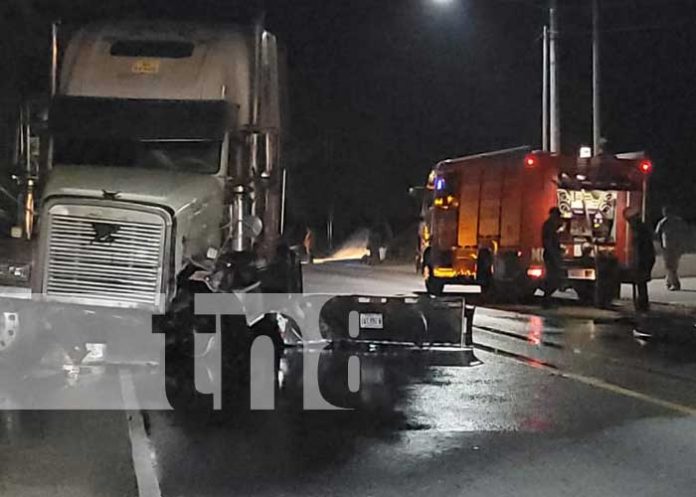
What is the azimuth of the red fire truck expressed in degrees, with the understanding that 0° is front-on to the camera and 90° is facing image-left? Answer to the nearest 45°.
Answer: approximately 135°

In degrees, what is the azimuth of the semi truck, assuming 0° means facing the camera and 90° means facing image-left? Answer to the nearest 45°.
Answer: approximately 0°

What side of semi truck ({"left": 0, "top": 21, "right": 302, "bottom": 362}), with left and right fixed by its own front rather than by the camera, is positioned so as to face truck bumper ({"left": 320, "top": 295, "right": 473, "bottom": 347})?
left

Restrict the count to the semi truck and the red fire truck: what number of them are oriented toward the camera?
1

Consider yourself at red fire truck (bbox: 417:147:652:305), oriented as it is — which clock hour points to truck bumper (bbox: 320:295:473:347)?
The truck bumper is roughly at 8 o'clock from the red fire truck.

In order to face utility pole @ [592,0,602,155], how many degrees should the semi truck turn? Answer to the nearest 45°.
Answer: approximately 135° to its left

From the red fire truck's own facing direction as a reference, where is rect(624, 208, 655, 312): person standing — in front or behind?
behind

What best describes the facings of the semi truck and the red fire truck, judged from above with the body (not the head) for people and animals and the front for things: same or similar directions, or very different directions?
very different directions
